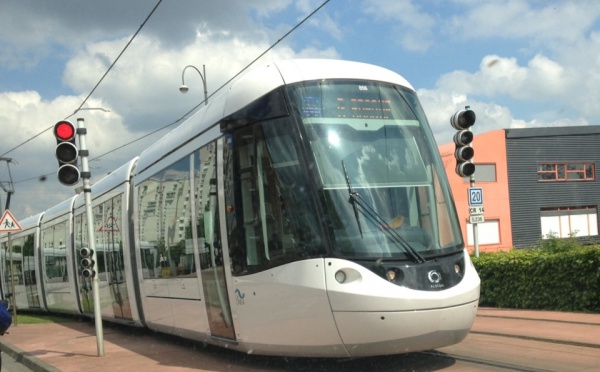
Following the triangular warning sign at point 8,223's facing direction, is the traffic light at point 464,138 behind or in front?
in front

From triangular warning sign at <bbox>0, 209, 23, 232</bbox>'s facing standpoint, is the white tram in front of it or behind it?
in front

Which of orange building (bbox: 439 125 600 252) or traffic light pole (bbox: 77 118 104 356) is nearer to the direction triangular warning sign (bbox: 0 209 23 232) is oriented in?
the traffic light pole

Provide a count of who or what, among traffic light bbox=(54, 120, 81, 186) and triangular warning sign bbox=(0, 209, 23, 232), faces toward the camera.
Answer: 2

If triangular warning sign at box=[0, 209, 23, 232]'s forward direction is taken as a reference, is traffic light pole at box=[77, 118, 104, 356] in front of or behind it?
in front

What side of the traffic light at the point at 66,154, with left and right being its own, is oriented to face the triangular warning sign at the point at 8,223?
back

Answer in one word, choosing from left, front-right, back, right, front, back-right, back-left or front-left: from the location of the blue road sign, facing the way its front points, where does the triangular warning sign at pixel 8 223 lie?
right

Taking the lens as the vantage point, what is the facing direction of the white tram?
facing the viewer and to the right of the viewer

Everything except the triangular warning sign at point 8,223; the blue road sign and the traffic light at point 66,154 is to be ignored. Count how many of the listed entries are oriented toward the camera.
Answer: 3

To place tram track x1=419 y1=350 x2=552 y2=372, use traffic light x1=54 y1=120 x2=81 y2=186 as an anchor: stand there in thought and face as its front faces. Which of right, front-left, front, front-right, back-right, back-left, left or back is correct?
front-left
